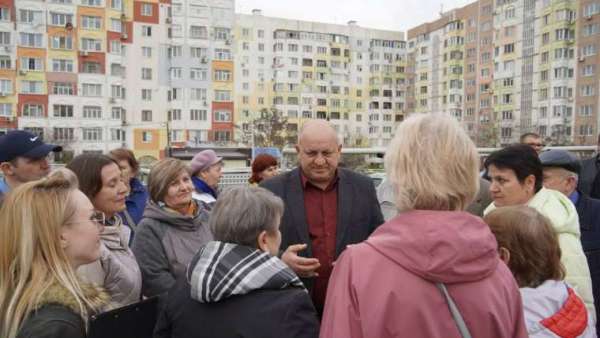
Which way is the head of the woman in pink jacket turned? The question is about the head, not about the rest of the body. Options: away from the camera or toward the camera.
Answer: away from the camera

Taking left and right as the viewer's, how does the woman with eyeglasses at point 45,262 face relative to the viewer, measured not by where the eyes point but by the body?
facing to the right of the viewer

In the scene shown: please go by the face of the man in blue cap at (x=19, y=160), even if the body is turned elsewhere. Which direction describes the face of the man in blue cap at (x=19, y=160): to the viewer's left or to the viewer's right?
to the viewer's right

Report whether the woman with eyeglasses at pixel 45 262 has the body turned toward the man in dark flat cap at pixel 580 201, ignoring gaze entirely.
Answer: yes

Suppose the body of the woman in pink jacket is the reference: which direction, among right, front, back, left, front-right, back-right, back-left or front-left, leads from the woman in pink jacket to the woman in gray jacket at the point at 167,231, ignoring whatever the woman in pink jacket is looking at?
front-left

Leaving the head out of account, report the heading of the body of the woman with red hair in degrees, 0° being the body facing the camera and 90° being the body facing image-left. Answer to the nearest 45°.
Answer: approximately 315°

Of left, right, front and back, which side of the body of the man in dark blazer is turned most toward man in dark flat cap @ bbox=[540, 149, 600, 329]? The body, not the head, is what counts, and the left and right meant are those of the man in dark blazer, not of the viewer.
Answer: left

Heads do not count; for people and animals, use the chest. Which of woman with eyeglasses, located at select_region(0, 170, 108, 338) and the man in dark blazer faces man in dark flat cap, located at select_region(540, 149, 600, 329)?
the woman with eyeglasses

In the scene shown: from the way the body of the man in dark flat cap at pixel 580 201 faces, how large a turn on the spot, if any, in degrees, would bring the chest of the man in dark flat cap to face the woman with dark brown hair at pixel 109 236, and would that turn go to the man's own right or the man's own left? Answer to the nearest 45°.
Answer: approximately 45° to the man's own left

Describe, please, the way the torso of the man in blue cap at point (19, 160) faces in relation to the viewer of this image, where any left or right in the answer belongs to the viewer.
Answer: facing to the right of the viewer

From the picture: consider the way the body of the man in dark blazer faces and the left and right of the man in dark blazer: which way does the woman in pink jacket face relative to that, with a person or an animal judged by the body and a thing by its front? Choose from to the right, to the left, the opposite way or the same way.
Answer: the opposite way

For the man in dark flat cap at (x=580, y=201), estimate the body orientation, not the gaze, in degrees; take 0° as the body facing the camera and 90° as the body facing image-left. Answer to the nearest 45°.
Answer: approximately 90°

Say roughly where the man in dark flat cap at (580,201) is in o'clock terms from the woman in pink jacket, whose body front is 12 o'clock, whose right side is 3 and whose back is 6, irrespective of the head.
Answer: The man in dark flat cap is roughly at 1 o'clock from the woman in pink jacket.

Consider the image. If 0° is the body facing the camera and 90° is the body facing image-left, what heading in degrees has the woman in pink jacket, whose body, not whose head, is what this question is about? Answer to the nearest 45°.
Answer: approximately 180°
